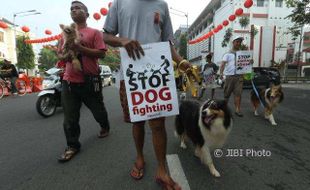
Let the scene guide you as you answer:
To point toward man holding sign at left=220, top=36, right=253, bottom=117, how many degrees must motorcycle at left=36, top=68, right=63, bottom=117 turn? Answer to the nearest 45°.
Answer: approximately 90° to its left

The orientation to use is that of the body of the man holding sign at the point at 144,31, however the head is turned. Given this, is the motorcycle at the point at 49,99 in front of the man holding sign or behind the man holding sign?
behind

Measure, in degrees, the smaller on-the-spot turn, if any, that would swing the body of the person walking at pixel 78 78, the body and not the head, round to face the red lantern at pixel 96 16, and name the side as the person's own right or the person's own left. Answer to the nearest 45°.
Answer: approximately 135° to the person's own right

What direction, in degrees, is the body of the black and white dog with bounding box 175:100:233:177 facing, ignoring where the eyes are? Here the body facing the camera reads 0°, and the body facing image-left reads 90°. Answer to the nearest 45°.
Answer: approximately 315°

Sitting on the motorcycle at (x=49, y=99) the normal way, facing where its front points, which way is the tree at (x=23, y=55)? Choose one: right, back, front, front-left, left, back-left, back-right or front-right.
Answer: back-right

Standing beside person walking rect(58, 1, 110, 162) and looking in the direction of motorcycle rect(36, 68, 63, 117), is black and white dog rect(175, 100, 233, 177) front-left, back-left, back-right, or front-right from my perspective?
back-right

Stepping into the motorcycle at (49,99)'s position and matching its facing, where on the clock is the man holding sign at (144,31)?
The man holding sign is roughly at 10 o'clock from the motorcycle.

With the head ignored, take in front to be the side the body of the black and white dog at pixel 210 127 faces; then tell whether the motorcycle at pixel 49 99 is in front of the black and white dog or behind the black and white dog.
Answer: behind

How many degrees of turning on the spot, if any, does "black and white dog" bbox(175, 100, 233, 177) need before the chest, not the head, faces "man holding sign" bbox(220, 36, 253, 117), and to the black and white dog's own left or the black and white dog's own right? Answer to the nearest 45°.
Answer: approximately 135° to the black and white dog's own left

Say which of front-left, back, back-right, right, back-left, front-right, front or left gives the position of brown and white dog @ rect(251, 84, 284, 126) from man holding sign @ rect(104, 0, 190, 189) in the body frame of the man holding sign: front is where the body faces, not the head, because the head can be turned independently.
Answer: back-left
